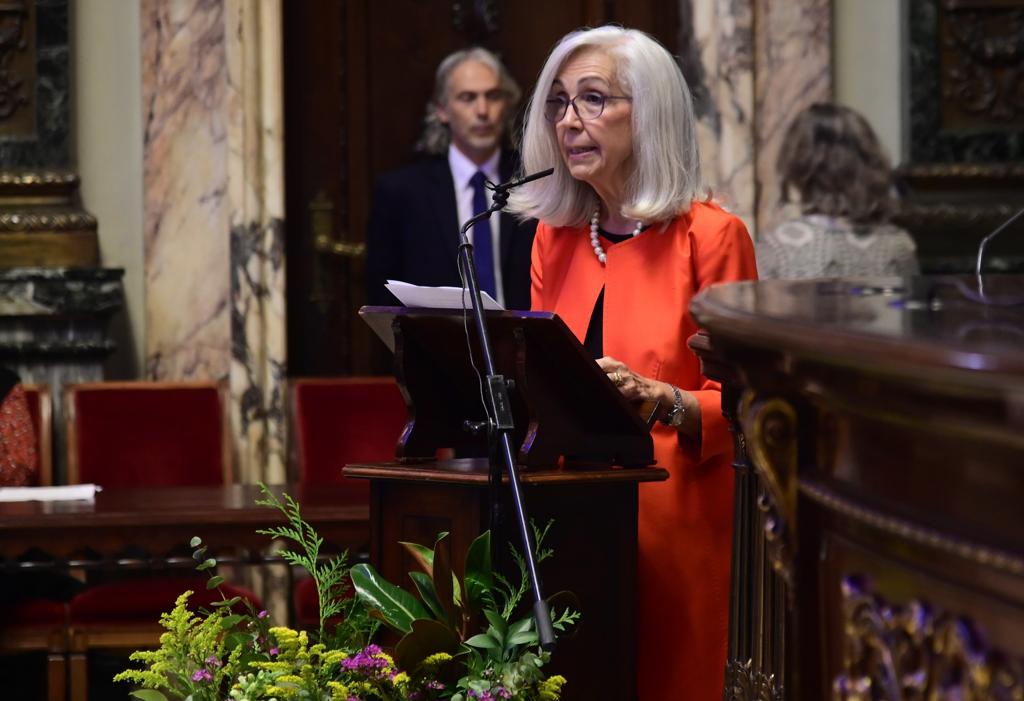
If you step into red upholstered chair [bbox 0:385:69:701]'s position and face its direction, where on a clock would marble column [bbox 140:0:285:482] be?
The marble column is roughly at 7 o'clock from the red upholstered chair.

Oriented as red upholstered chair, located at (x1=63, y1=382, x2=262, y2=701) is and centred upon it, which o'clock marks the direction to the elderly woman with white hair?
The elderly woman with white hair is roughly at 11 o'clock from the red upholstered chair.

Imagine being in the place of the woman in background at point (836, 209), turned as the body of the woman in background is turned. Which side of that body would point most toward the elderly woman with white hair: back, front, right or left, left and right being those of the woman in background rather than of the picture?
back

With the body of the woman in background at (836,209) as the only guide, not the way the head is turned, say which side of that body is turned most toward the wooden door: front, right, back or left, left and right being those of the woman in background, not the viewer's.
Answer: left

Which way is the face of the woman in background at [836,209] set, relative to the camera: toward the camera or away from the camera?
away from the camera

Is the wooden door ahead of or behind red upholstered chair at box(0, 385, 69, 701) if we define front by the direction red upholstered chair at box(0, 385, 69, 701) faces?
behind

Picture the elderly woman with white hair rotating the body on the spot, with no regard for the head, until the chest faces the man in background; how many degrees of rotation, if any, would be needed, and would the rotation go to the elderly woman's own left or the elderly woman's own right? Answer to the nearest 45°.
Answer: approximately 135° to the elderly woman's own right

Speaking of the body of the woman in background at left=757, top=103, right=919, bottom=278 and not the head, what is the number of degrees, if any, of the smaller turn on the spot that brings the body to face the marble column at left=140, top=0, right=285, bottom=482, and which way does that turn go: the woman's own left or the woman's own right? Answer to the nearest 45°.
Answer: approximately 90° to the woman's own left

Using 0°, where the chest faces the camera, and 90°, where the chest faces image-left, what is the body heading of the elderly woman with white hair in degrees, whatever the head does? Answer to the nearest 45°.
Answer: approximately 45°

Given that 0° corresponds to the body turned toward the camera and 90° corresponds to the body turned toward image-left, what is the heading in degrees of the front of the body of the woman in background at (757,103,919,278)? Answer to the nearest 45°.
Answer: approximately 180°
